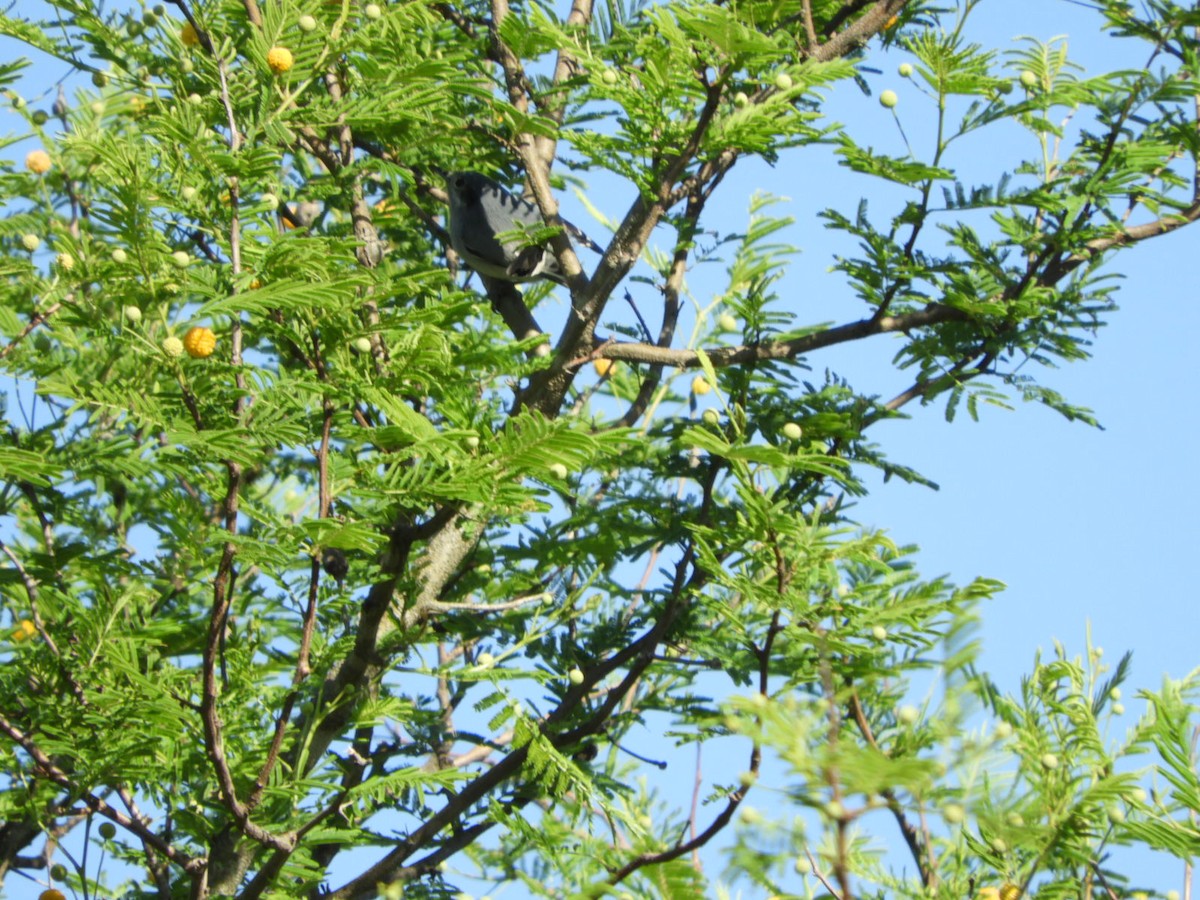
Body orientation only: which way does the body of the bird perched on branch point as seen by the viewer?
to the viewer's left

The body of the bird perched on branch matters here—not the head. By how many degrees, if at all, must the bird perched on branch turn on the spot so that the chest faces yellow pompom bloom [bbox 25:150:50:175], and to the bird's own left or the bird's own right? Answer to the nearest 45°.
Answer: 0° — it already faces it

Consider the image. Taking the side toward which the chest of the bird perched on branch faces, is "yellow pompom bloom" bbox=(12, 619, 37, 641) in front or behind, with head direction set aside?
in front
